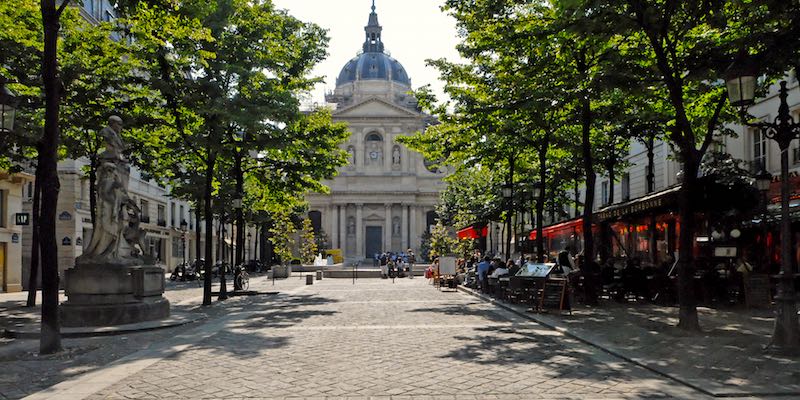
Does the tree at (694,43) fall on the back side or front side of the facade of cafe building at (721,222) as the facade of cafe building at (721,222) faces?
on the front side

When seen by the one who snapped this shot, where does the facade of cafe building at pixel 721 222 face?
facing the viewer and to the left of the viewer

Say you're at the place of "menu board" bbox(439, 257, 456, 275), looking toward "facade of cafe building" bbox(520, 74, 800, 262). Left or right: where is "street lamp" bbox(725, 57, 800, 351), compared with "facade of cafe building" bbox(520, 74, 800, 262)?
right

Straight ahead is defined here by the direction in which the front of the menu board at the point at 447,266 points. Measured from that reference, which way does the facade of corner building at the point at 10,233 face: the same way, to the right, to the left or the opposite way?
to the left

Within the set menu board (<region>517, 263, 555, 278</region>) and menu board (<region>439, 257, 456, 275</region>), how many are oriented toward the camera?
2

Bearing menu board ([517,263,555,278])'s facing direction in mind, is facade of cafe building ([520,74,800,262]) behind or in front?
behind

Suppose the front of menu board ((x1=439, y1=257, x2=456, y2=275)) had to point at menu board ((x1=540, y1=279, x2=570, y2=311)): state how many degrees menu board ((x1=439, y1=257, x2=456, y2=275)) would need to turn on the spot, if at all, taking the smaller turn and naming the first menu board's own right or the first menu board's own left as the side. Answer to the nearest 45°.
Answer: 0° — it already faces it

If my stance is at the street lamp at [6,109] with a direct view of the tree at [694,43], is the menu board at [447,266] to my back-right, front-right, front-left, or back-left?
front-left

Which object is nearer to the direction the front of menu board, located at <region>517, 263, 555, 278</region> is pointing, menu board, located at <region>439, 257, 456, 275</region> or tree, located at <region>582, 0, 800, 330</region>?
the tree

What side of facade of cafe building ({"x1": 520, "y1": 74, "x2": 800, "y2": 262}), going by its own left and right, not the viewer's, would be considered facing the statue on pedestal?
front

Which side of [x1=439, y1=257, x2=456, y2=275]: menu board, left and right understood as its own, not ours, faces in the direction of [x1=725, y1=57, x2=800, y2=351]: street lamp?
front

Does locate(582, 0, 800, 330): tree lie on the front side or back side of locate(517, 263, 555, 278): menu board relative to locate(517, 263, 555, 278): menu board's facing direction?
on the front side

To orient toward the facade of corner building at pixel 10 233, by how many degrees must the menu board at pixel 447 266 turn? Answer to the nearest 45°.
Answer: approximately 90° to its right

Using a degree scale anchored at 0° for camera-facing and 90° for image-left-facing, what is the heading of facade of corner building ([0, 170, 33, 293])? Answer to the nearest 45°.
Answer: approximately 315°

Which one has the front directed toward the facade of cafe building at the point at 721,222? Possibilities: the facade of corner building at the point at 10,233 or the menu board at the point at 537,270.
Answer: the facade of corner building at the point at 10,233

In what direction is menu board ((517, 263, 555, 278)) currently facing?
toward the camera
